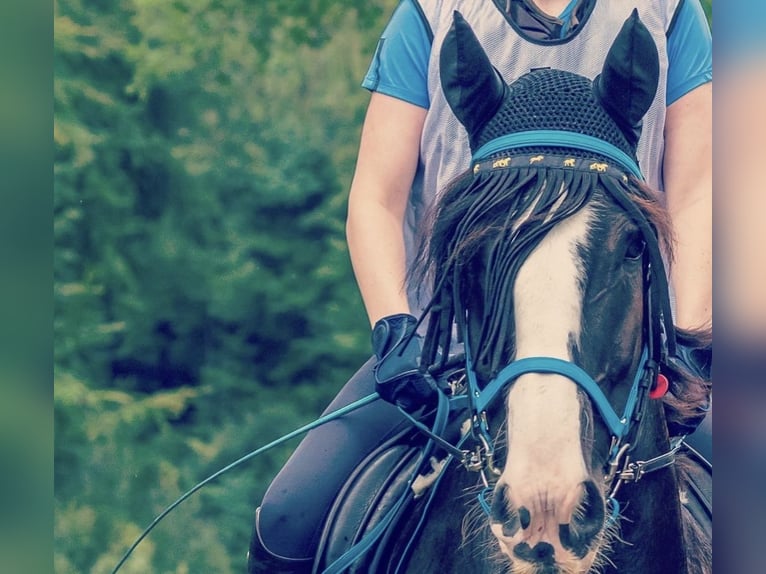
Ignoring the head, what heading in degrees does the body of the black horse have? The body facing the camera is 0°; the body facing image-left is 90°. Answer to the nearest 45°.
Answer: approximately 0°

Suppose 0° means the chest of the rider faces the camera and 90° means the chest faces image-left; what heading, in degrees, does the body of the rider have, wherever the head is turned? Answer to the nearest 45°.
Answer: approximately 0°
